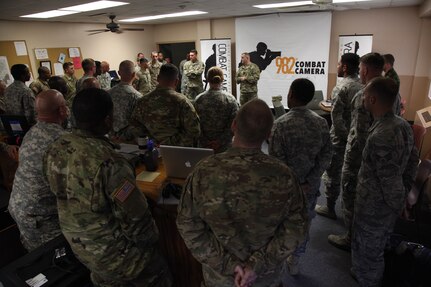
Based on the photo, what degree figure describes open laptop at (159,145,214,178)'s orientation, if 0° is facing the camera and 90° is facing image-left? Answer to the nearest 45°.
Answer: approximately 180°

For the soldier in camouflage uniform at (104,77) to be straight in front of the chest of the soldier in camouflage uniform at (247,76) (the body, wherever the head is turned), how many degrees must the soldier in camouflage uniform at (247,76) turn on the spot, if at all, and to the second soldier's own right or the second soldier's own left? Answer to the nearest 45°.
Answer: approximately 45° to the second soldier's own right

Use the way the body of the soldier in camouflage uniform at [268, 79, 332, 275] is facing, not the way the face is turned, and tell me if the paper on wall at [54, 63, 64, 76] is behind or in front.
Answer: in front

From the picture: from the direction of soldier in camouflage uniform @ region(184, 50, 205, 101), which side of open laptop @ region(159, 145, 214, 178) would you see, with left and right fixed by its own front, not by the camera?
front

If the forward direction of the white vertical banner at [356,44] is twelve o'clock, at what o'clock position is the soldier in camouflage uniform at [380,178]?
The soldier in camouflage uniform is roughly at 12 o'clock from the white vertical banner.

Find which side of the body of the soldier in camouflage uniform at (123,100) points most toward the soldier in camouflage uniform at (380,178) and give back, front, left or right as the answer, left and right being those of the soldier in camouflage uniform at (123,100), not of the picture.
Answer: right

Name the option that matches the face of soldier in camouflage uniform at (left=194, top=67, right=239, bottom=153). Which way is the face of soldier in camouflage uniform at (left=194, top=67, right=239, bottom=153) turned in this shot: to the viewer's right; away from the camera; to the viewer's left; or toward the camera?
away from the camera

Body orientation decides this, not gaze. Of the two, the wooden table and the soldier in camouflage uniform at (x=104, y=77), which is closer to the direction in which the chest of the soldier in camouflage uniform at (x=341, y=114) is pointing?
the soldier in camouflage uniform

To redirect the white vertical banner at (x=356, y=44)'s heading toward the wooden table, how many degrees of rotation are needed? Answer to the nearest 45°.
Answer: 0° — it already faces it

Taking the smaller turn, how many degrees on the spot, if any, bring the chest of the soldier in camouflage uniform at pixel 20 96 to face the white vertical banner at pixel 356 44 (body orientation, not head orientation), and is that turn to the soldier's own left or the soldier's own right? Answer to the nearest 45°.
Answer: approximately 45° to the soldier's own right

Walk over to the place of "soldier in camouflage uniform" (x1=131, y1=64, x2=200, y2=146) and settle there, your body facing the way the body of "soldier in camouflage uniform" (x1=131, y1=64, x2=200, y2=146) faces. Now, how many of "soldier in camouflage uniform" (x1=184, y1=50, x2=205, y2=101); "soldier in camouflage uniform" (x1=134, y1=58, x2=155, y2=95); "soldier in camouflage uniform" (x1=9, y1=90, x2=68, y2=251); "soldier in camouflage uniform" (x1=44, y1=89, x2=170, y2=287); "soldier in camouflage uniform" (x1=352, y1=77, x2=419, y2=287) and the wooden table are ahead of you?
2

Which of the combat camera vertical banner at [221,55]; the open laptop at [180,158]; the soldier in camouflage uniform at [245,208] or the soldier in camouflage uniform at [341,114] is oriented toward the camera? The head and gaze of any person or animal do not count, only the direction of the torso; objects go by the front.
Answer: the combat camera vertical banner

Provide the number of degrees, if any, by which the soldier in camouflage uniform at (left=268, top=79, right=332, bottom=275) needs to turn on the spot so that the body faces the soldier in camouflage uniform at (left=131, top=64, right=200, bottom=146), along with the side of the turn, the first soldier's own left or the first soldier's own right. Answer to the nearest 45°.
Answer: approximately 45° to the first soldier's own left

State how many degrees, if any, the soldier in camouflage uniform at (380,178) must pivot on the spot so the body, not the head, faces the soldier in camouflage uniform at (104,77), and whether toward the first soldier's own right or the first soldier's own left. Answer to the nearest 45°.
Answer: approximately 45° to the first soldier's own left

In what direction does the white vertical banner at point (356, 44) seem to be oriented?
toward the camera

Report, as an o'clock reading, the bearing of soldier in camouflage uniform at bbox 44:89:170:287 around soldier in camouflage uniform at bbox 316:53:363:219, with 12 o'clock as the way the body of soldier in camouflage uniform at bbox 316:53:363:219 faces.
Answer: soldier in camouflage uniform at bbox 44:89:170:287 is roughly at 10 o'clock from soldier in camouflage uniform at bbox 316:53:363:219.

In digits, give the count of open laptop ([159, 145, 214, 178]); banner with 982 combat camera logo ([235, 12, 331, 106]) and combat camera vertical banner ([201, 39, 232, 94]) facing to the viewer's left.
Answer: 0

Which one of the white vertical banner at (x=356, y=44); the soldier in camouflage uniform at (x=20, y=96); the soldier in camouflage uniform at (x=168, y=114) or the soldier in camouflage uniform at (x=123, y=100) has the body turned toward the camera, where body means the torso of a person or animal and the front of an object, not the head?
the white vertical banner

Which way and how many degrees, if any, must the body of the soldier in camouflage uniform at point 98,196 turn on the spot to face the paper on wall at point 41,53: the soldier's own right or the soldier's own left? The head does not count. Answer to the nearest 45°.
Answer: approximately 45° to the soldier's own left

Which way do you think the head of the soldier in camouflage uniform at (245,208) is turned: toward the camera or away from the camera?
away from the camera
